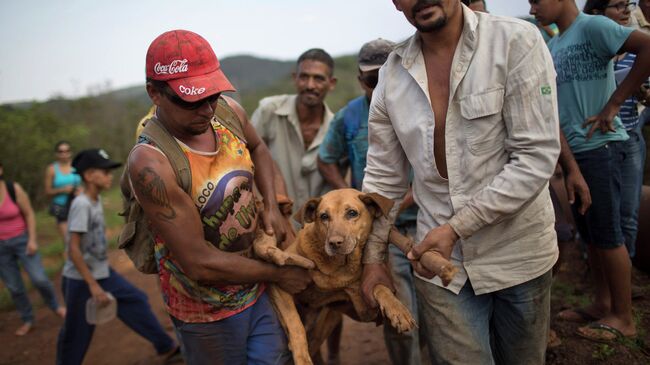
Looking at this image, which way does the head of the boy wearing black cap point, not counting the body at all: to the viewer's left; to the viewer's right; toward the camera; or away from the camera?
to the viewer's right

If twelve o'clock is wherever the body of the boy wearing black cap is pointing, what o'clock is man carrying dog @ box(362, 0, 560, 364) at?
The man carrying dog is roughly at 2 o'clock from the boy wearing black cap.

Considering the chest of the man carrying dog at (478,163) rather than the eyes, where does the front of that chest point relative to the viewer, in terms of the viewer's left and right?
facing the viewer and to the left of the viewer

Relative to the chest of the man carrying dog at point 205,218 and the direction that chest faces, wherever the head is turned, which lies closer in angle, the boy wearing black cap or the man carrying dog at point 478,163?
the man carrying dog

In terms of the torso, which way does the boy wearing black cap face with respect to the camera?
to the viewer's right

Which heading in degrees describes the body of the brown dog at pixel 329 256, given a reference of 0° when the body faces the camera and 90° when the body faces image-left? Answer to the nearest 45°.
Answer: approximately 0°

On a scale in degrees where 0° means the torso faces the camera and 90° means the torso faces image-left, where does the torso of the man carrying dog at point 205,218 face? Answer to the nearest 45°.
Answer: approximately 315°
